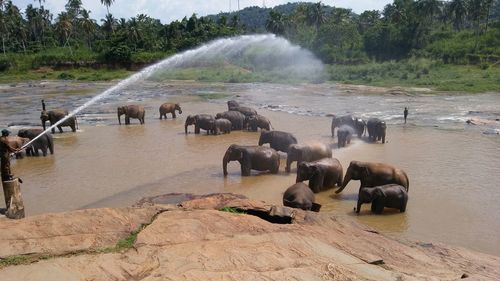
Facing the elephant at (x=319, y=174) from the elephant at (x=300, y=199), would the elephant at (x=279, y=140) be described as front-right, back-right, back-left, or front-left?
front-left

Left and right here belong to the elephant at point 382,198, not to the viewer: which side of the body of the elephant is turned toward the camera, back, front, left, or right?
left

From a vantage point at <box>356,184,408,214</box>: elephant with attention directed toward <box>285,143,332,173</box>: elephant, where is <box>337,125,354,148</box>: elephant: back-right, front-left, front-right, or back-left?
front-right

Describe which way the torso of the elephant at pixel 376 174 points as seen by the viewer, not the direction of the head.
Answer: to the viewer's left

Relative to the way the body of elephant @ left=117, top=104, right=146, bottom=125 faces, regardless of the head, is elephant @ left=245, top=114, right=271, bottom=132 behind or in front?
behind

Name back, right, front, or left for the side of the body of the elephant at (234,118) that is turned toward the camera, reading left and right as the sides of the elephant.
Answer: left

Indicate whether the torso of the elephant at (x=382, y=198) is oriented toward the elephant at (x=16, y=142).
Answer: yes

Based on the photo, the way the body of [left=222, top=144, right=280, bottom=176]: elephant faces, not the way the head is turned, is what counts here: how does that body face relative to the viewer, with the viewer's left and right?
facing to the left of the viewer
